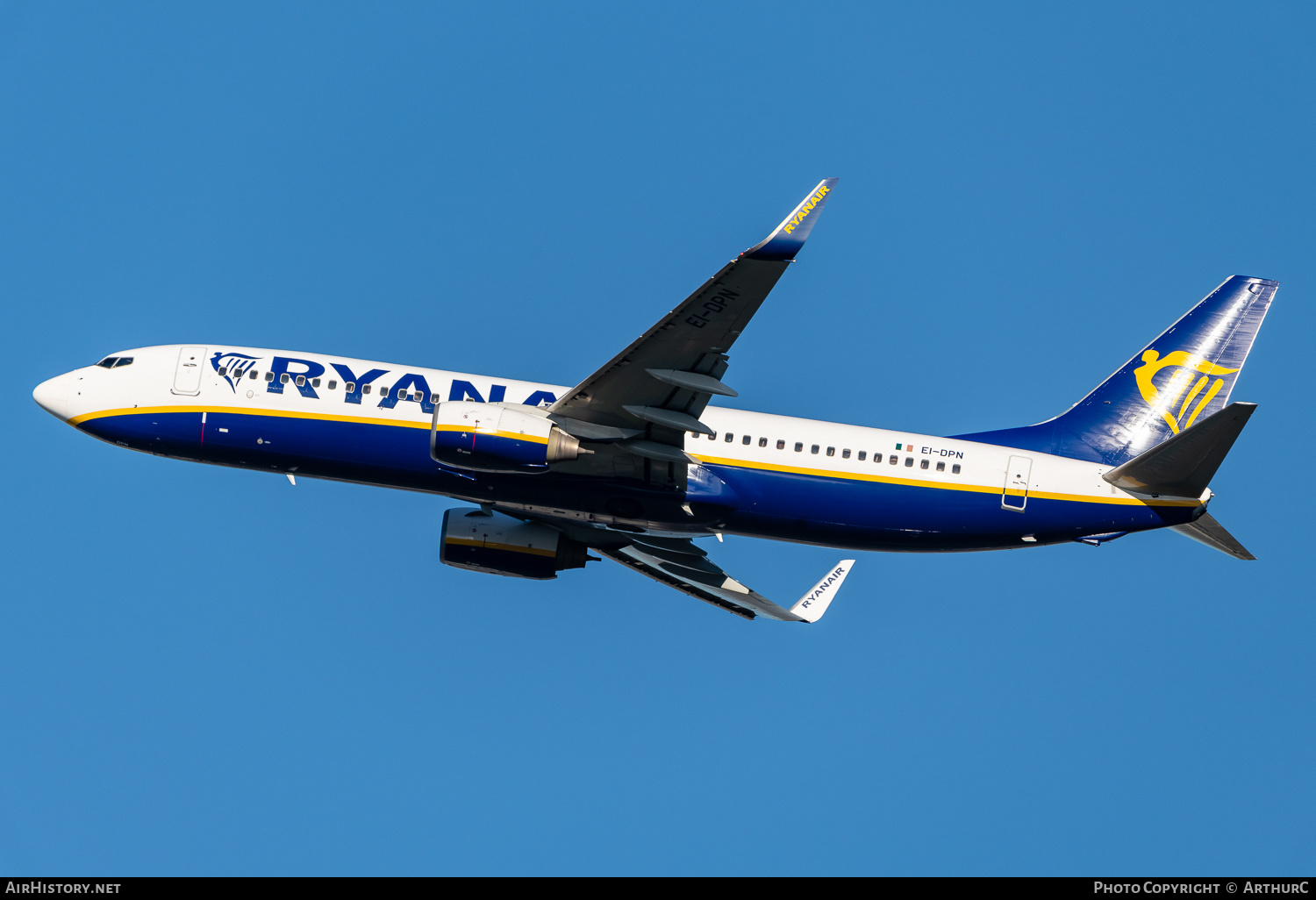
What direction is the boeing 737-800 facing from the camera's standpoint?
to the viewer's left
